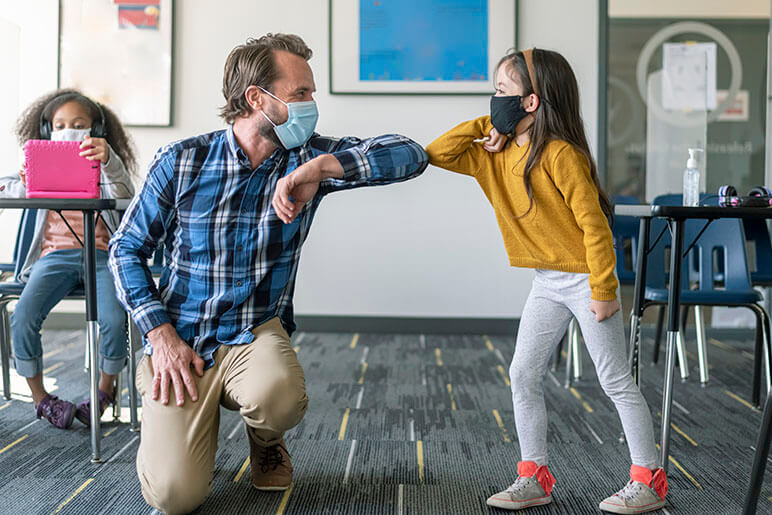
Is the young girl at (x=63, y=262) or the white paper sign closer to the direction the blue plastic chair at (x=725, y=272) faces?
the young girl

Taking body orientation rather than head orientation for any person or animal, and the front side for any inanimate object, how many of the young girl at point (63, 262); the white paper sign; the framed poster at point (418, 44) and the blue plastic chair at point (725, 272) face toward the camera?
4

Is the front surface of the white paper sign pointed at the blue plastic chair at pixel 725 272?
yes

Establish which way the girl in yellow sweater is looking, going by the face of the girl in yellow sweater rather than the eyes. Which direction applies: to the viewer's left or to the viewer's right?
to the viewer's left

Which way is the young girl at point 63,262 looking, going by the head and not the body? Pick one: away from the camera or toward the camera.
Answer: toward the camera

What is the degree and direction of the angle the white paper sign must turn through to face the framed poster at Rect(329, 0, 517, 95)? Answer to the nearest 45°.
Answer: approximately 90° to its right

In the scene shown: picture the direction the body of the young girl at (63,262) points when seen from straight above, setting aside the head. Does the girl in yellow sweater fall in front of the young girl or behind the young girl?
in front

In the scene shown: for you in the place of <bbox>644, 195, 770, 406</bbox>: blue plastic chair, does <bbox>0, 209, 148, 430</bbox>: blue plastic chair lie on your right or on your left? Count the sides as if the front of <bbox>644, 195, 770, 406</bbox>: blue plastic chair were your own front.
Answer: on your right

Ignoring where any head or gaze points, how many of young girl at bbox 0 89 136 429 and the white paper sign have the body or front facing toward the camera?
2

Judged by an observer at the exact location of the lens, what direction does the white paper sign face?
facing the viewer

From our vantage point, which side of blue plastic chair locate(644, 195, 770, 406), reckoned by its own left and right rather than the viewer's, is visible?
front

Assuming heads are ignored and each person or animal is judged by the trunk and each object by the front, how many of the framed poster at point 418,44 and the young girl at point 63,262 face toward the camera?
2

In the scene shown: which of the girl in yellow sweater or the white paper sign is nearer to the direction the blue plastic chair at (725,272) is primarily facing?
the girl in yellow sweater

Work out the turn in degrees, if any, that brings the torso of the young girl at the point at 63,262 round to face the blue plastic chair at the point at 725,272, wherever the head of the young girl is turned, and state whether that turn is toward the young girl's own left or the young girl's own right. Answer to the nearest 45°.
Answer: approximately 90° to the young girl's own left

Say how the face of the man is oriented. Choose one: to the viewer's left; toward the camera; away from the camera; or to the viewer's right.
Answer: to the viewer's right

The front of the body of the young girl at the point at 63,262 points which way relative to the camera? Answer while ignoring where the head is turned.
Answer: toward the camera
